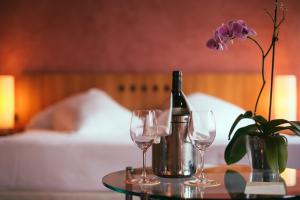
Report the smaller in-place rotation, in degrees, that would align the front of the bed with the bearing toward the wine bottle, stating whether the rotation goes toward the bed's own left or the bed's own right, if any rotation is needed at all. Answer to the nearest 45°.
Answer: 0° — it already faces it

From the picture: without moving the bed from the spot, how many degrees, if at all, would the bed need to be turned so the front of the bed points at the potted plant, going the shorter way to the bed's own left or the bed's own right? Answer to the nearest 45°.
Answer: approximately 45° to the bed's own left

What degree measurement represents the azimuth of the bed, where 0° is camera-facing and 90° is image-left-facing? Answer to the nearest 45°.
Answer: approximately 0°

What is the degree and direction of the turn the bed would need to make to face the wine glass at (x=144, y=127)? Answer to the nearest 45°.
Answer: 0° — it already faces it
